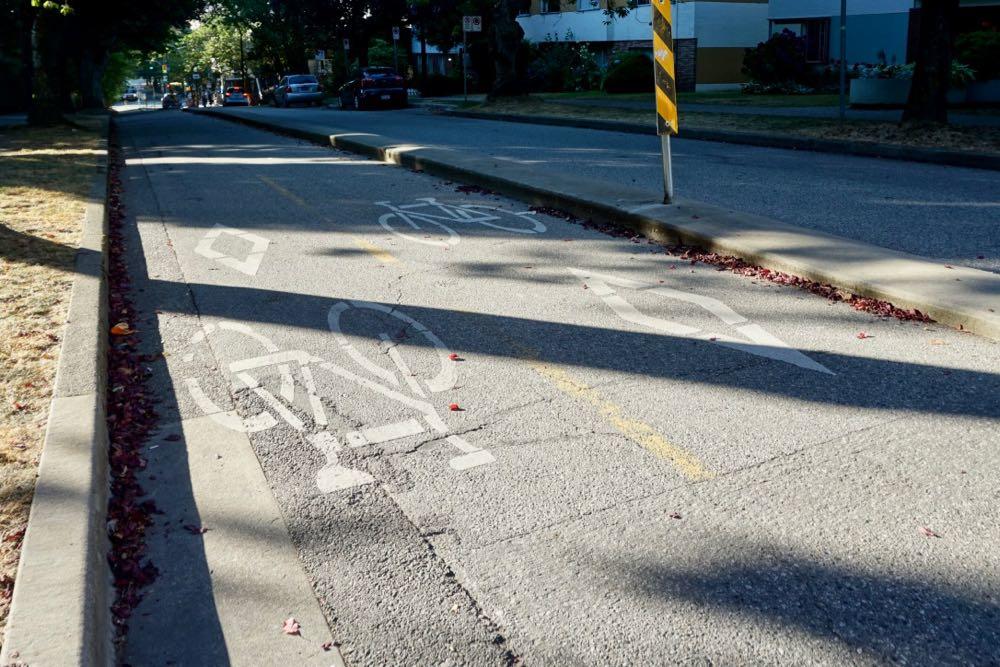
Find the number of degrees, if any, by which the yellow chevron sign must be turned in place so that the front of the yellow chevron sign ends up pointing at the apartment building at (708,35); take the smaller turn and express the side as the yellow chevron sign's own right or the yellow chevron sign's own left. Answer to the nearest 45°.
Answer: approximately 180°

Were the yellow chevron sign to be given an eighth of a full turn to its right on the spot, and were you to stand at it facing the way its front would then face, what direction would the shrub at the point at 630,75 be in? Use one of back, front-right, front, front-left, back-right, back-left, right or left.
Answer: back-right

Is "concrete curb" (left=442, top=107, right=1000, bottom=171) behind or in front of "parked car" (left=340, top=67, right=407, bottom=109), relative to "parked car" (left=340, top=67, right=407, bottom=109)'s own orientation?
behind

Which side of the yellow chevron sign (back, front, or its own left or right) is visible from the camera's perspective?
front

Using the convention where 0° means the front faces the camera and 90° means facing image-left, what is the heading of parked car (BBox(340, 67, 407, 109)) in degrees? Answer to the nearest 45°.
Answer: approximately 135°

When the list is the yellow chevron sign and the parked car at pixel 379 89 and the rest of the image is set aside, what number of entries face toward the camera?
1

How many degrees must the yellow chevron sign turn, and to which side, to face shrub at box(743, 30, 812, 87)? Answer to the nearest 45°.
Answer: approximately 180°

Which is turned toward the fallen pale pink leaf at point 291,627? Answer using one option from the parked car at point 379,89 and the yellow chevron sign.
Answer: the yellow chevron sign

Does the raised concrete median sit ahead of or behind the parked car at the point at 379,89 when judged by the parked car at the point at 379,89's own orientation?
behind

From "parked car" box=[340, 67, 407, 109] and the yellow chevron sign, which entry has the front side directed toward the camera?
the yellow chevron sign

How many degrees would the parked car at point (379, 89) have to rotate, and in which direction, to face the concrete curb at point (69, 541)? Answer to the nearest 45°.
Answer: approximately 135° to its left

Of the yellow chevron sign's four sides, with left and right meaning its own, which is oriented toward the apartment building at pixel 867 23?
back
